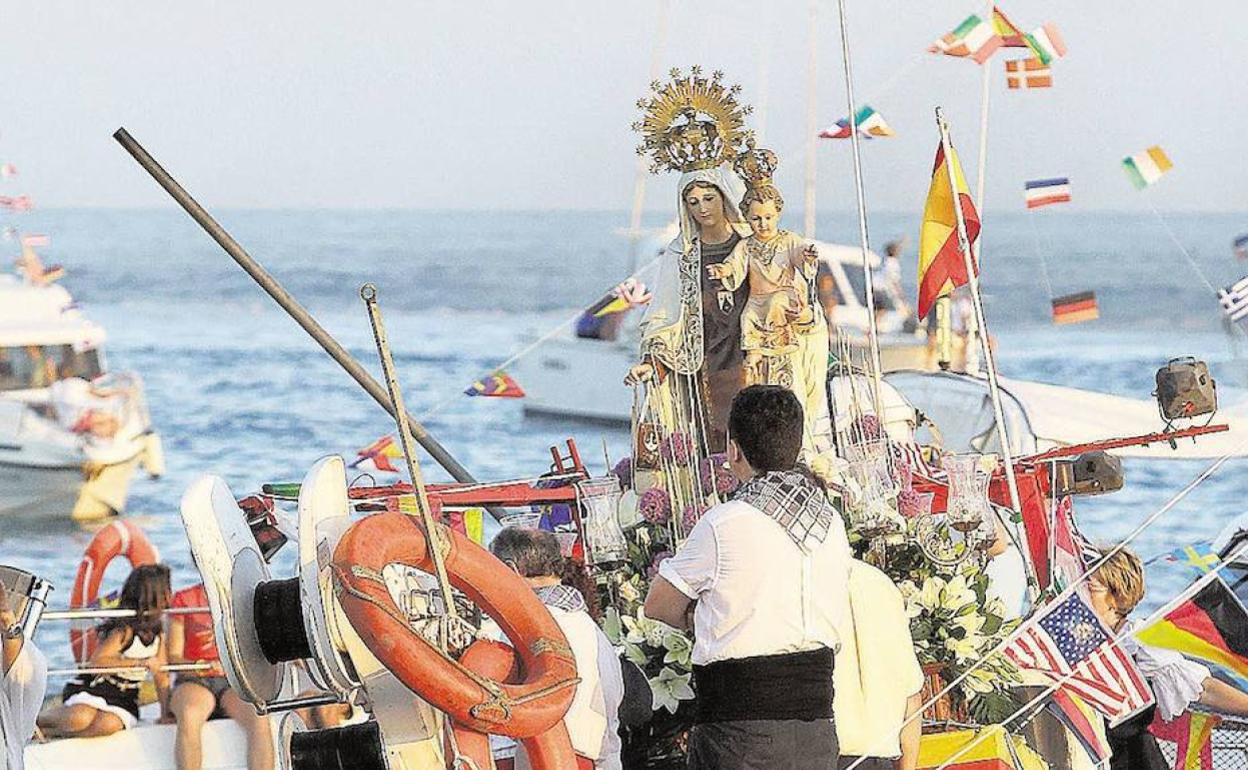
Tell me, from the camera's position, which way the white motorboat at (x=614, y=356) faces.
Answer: facing to the left of the viewer

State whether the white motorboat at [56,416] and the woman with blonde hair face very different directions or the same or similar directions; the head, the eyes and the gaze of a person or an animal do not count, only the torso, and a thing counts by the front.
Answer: very different directions

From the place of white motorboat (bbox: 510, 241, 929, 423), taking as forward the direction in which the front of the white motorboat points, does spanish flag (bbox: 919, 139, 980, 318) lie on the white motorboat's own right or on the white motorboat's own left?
on the white motorboat's own left

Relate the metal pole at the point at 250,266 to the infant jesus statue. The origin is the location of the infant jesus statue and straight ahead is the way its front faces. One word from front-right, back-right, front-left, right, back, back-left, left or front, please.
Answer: right

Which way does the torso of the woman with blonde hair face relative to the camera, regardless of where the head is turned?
to the viewer's left

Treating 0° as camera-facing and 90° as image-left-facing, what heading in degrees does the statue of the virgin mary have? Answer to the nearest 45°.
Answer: approximately 0°

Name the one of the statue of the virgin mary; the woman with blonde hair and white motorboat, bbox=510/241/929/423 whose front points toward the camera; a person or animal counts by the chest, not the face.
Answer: the statue of the virgin mary

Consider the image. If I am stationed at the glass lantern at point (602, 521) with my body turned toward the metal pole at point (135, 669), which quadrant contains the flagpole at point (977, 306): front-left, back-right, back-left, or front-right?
back-right
